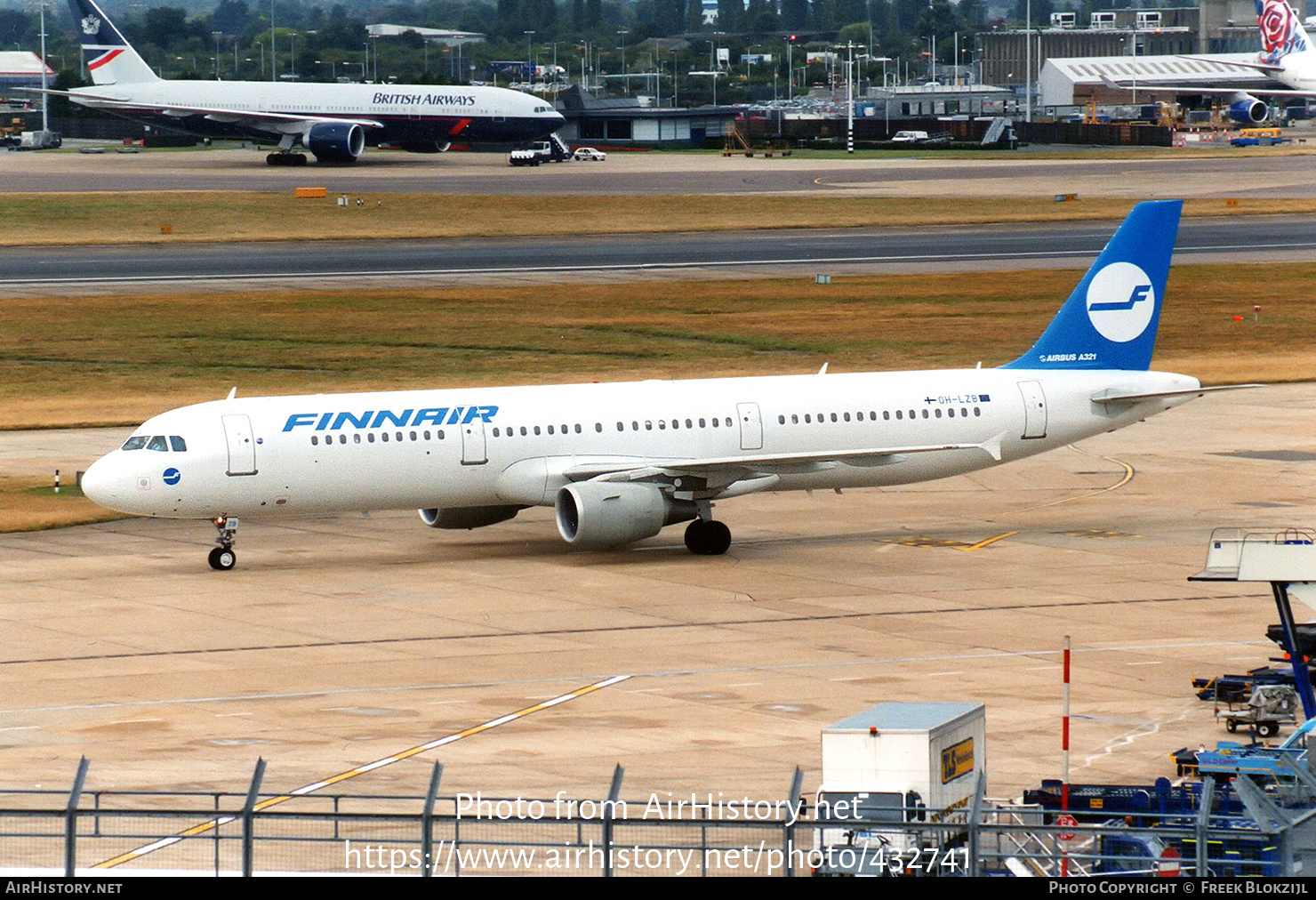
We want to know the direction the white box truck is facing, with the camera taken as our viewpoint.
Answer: facing the viewer

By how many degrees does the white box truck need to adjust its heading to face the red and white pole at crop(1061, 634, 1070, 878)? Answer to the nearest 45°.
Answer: approximately 135° to its left

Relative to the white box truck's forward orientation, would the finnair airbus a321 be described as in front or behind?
behind

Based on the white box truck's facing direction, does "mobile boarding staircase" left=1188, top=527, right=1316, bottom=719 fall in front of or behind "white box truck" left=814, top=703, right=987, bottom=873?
behind
